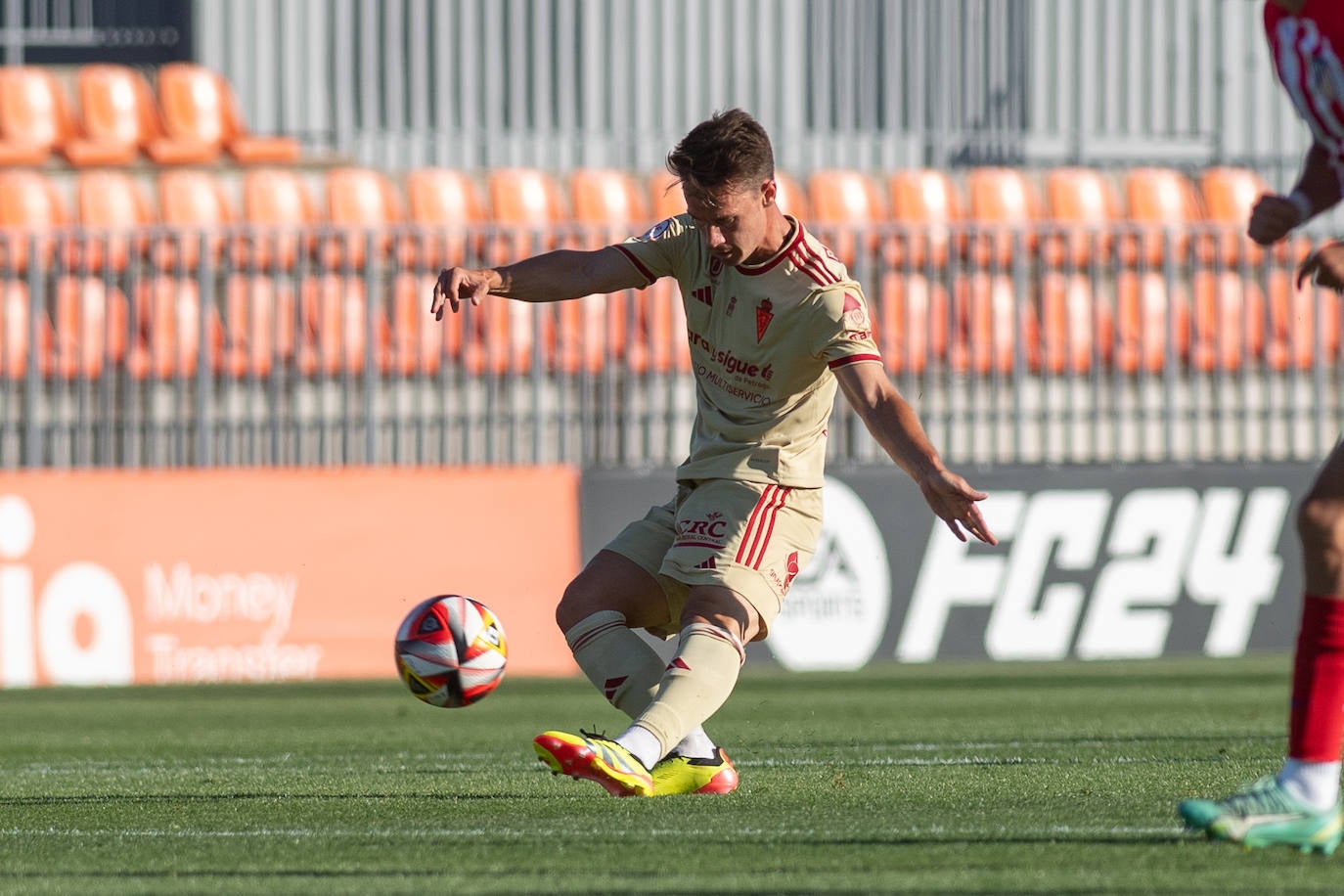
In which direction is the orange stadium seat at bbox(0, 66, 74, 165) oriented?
toward the camera

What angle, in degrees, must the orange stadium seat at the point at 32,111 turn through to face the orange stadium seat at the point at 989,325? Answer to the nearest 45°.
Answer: approximately 45° to its left

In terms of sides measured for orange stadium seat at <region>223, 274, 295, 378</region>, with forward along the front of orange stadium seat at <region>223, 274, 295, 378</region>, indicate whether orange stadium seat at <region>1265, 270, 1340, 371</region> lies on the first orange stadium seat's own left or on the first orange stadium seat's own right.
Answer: on the first orange stadium seat's own left

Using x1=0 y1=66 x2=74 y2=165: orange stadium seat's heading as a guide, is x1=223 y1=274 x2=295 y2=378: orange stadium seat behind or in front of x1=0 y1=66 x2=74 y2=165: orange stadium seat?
in front

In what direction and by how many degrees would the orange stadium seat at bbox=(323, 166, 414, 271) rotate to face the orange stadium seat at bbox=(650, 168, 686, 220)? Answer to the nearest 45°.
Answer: approximately 90° to its left

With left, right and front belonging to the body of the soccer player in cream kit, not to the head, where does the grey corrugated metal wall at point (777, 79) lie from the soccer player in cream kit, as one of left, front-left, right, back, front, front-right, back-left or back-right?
back-right

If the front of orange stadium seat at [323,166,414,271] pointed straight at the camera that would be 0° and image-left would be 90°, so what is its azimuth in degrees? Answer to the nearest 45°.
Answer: approximately 0°

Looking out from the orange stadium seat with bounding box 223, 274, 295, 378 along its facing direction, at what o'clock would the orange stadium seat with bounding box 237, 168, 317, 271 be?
the orange stadium seat with bounding box 237, 168, 317, 271 is roughly at 6 o'clock from the orange stadium seat with bounding box 223, 274, 295, 378.

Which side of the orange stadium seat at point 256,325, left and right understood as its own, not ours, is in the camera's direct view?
front

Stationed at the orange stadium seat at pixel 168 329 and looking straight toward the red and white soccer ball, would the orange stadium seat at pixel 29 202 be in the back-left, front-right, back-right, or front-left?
back-right

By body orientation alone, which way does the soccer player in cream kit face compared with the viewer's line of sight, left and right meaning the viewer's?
facing the viewer and to the left of the viewer
